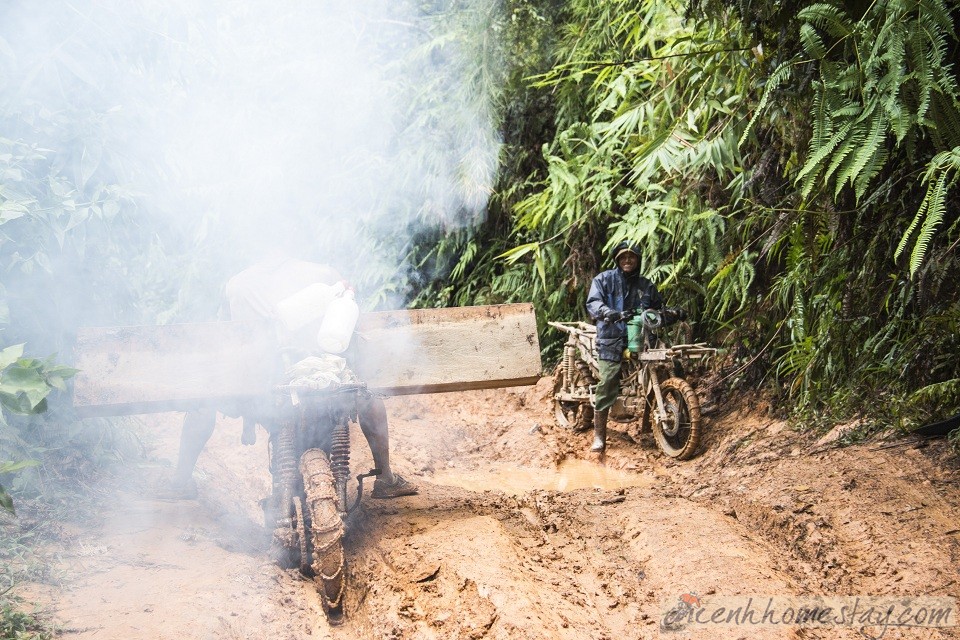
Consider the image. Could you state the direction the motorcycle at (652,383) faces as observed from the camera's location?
facing the viewer and to the right of the viewer

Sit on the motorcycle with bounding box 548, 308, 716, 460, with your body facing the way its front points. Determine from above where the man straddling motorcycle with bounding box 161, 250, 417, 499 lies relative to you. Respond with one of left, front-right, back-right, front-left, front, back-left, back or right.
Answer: right

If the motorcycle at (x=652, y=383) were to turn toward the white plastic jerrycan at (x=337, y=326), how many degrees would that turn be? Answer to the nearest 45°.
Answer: approximately 90° to its right

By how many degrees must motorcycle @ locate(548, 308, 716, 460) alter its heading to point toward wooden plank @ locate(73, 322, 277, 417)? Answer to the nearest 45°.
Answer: approximately 90° to its right
